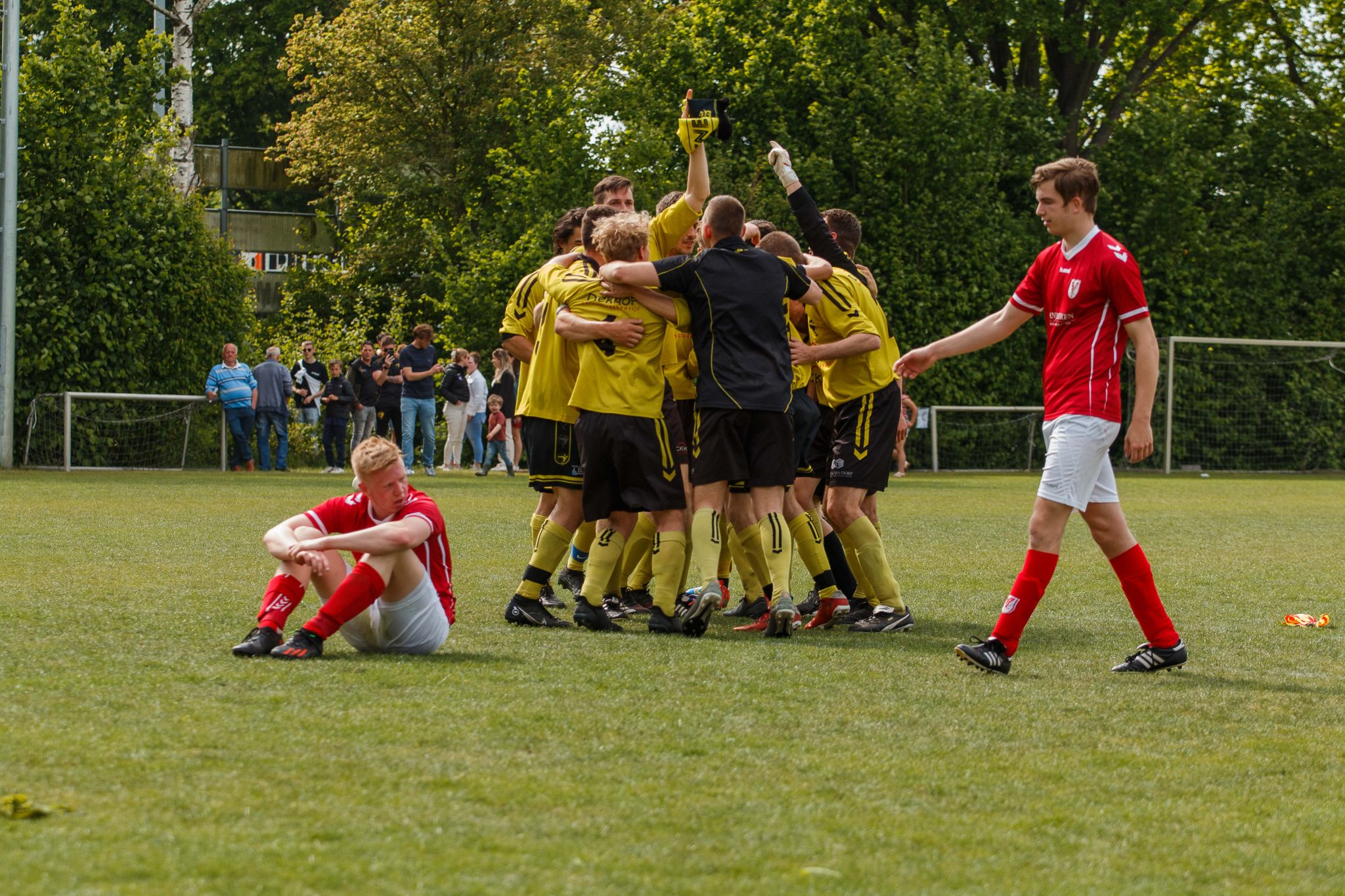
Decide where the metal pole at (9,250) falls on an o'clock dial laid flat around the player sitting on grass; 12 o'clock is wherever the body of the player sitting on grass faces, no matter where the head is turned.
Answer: The metal pole is roughly at 4 o'clock from the player sitting on grass.

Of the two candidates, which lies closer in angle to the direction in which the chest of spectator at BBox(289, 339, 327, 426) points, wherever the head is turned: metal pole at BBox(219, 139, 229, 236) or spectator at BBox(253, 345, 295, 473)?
the spectator

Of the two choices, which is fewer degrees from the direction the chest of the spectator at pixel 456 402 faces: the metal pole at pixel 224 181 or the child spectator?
the child spectator

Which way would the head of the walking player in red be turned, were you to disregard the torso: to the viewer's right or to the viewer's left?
to the viewer's left

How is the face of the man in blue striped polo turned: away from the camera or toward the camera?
toward the camera

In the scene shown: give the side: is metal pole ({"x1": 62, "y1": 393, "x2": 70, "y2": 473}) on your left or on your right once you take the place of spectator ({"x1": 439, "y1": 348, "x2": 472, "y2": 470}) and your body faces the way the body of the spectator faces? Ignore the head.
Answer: on your right

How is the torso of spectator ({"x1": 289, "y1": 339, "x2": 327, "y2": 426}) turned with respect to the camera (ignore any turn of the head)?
toward the camera

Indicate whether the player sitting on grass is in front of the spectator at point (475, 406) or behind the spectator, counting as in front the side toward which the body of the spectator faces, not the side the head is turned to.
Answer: in front

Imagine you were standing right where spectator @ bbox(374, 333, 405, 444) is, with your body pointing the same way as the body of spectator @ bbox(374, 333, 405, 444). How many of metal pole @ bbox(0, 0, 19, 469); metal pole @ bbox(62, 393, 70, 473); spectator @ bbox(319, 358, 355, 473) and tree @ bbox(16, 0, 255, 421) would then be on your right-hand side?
4

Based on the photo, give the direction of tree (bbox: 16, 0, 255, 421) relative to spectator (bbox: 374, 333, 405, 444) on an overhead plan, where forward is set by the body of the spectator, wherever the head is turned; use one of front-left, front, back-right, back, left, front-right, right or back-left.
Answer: right

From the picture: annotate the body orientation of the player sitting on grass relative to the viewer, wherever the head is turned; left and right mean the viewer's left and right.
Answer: facing the viewer and to the left of the viewer

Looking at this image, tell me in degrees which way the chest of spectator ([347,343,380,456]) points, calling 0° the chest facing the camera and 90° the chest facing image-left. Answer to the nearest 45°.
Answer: approximately 315°
